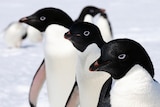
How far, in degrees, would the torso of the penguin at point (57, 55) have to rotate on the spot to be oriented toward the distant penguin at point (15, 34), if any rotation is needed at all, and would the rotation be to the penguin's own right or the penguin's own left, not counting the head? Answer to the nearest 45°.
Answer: approximately 135° to the penguin's own right

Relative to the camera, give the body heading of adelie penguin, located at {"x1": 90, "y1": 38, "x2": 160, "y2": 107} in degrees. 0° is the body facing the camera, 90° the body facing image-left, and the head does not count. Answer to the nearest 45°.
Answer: approximately 45°

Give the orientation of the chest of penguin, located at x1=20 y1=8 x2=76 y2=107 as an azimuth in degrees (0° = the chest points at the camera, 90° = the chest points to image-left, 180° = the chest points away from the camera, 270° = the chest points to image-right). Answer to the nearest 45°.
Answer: approximately 45°

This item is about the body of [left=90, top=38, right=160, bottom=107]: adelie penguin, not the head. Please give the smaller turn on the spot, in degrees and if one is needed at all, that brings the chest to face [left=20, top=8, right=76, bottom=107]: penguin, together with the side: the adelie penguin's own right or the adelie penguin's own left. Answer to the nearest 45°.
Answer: approximately 90° to the adelie penguin's own right

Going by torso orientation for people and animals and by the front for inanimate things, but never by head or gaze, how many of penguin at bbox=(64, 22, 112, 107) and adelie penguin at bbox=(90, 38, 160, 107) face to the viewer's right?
0

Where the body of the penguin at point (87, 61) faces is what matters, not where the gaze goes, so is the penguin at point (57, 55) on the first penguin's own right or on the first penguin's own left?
on the first penguin's own right

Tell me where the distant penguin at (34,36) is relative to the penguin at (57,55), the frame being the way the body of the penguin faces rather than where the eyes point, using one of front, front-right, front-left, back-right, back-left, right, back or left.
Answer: back-right
